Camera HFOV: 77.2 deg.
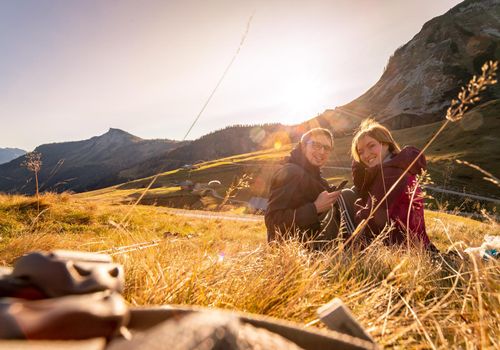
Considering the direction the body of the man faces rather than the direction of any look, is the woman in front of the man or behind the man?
in front
